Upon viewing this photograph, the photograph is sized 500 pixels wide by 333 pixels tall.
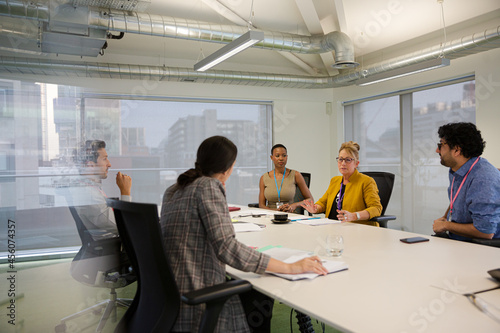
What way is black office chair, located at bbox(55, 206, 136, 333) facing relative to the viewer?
to the viewer's right

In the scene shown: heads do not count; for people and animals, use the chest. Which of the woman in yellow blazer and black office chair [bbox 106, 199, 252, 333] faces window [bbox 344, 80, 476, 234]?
the black office chair

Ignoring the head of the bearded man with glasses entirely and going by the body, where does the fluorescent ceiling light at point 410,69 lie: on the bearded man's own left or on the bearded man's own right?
on the bearded man's own right

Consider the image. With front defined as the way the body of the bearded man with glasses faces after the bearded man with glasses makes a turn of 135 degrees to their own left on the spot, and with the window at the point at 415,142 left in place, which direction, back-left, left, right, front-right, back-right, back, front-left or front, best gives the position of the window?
back-left

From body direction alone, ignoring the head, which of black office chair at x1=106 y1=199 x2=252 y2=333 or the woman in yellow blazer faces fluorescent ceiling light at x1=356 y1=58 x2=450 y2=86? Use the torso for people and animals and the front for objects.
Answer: the black office chair

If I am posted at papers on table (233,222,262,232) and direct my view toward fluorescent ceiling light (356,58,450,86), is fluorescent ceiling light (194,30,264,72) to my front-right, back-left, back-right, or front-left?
front-left

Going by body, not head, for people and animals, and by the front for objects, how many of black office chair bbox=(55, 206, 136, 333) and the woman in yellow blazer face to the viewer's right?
1

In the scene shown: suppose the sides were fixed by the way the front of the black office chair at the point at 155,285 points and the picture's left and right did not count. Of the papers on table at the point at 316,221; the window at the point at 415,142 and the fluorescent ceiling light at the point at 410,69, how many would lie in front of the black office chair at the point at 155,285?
3

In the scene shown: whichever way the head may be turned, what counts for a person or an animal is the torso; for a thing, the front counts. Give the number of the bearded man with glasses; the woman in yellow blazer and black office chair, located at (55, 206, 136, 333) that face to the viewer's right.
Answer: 1

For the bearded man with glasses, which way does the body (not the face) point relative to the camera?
to the viewer's left

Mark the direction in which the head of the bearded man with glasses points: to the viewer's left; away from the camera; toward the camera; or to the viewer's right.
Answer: to the viewer's left

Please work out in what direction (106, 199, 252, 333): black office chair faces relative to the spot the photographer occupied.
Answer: facing away from the viewer and to the right of the viewer

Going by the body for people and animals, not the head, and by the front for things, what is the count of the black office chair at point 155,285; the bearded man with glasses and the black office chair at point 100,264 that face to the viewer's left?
1
